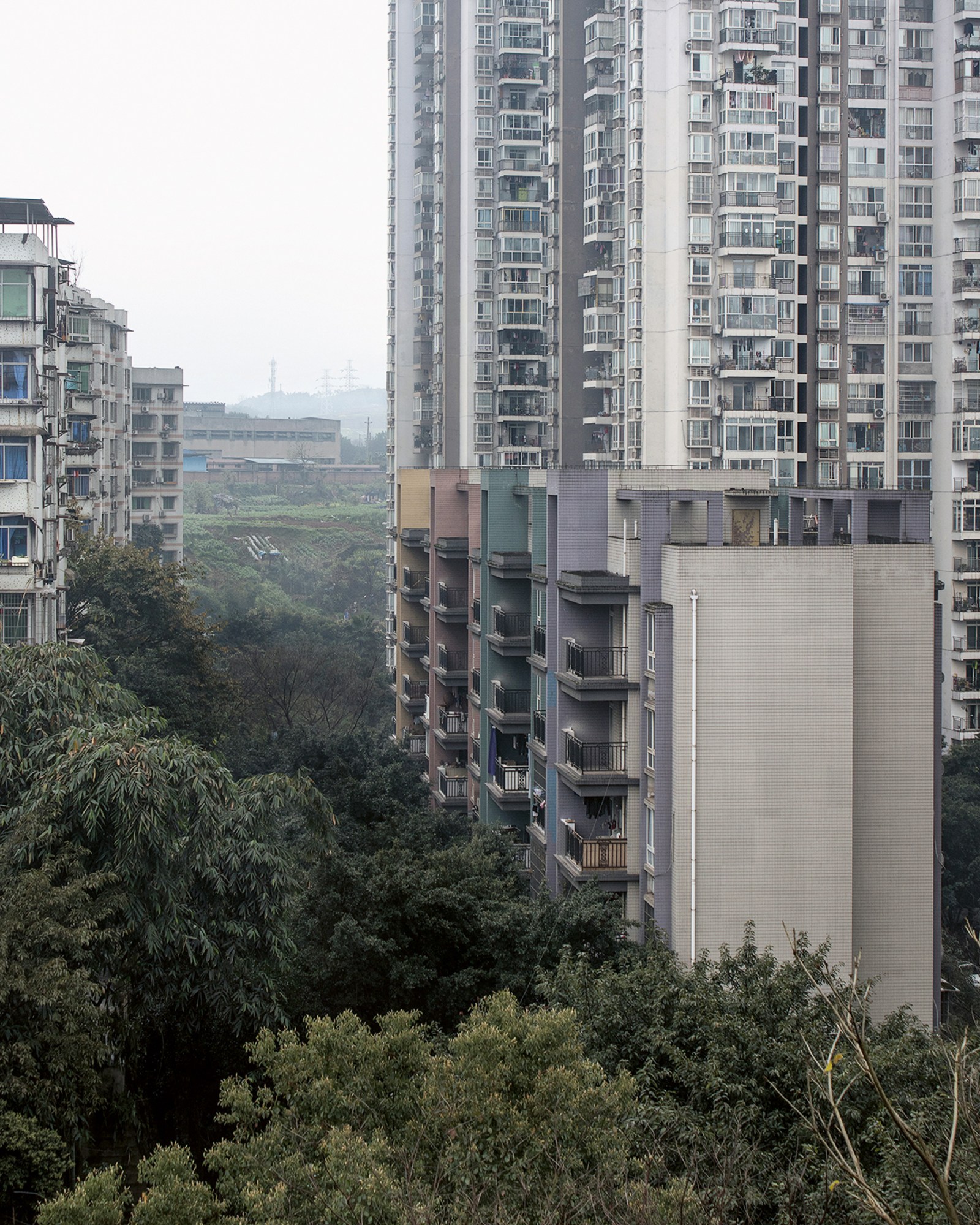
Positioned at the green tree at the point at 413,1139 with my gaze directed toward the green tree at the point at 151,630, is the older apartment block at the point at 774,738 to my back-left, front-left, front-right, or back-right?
front-right

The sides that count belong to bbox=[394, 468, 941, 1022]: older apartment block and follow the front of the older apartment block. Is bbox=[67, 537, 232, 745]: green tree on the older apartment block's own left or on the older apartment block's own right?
on the older apartment block's own right

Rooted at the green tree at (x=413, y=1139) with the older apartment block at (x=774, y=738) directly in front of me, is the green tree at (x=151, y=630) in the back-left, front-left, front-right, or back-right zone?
front-left

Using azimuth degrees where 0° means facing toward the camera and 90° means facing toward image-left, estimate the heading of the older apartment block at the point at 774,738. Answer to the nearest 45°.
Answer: approximately 90°

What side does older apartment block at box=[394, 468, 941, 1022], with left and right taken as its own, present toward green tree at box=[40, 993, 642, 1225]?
left
